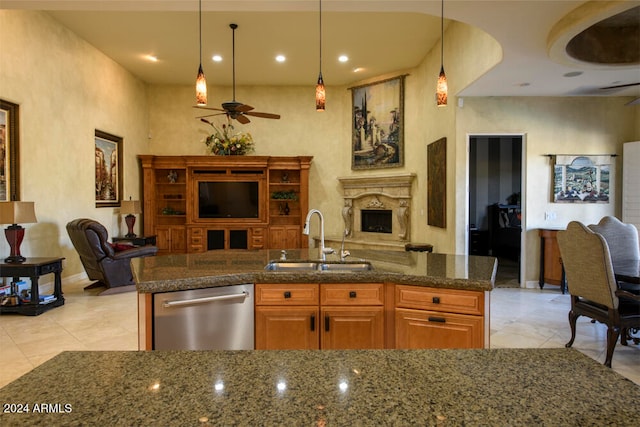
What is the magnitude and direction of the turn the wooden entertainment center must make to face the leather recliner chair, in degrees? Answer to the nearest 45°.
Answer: approximately 45° to its right

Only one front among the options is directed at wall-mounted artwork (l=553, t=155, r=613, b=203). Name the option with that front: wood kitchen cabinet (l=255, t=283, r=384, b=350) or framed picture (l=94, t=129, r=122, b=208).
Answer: the framed picture

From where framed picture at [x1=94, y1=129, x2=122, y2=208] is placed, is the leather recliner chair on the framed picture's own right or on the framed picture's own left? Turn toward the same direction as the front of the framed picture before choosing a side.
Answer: on the framed picture's own right

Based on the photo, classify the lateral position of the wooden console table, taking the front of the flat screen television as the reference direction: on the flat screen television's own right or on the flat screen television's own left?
on the flat screen television's own left

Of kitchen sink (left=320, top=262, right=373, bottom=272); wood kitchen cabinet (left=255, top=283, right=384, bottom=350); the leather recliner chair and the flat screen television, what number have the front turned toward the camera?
3

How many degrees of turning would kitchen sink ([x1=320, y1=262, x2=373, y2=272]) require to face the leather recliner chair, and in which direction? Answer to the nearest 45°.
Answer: approximately 135° to its right

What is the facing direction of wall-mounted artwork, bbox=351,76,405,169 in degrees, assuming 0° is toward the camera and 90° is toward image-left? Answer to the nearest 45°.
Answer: approximately 45°

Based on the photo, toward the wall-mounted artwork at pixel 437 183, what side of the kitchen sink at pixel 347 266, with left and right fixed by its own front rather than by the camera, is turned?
back

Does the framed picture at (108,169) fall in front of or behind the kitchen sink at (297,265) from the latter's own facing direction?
behind

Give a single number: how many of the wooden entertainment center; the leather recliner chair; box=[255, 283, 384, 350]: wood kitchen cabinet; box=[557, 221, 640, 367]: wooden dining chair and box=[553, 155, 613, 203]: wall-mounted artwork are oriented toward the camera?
3
